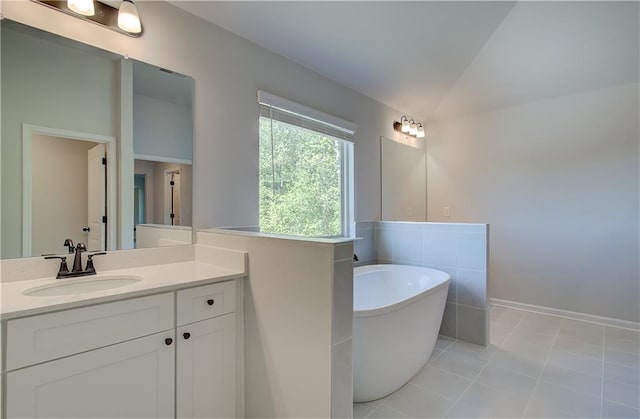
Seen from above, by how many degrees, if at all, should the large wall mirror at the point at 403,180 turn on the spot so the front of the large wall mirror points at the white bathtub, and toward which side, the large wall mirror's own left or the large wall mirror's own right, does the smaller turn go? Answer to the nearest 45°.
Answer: approximately 45° to the large wall mirror's own right

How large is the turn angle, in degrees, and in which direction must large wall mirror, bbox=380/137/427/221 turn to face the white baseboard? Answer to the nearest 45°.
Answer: approximately 45° to its left

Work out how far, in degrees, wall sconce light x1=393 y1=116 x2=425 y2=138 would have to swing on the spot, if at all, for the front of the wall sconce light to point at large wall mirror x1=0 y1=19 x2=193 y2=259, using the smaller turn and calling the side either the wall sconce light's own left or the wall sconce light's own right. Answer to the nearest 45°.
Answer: approximately 90° to the wall sconce light's own right

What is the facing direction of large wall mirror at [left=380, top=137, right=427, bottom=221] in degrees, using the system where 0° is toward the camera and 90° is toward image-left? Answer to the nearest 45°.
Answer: approximately 315°

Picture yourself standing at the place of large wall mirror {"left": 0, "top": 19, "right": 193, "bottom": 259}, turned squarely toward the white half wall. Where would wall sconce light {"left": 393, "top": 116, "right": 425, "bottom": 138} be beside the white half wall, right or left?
left

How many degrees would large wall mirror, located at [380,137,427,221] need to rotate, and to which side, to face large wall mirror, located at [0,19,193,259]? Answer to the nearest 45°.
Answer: approximately 90° to its right

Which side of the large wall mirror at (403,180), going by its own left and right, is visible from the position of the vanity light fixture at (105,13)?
right
